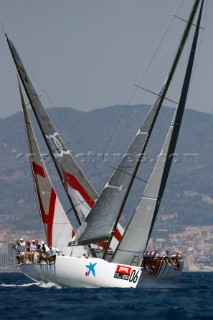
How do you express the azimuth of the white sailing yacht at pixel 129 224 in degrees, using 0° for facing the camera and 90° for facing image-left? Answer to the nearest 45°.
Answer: approximately 315°
